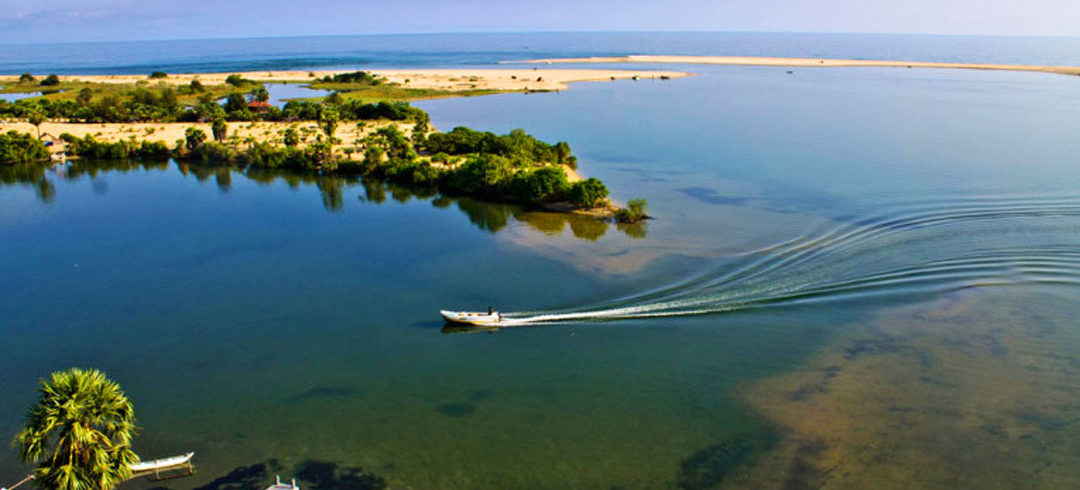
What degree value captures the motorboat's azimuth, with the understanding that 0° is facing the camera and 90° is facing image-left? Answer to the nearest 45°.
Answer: approximately 90°

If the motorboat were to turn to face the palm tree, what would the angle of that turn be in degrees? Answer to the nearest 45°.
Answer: approximately 45° to its left

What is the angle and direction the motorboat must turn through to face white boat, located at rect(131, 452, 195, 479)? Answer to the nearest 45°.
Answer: approximately 45° to its left
